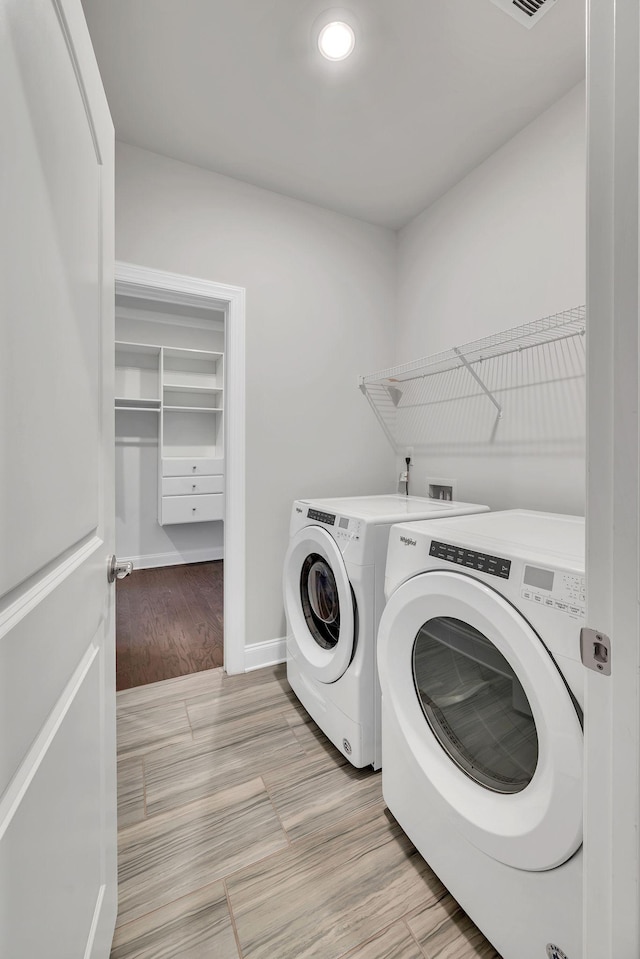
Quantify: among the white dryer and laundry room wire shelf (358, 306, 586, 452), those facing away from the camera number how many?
0

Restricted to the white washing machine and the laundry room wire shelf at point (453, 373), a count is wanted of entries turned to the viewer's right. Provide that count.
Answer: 0

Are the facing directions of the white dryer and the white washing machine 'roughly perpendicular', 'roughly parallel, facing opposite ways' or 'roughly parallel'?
roughly parallel

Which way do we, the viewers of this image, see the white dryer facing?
facing the viewer and to the left of the viewer

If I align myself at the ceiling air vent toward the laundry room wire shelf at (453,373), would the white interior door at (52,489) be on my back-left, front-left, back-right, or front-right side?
back-left

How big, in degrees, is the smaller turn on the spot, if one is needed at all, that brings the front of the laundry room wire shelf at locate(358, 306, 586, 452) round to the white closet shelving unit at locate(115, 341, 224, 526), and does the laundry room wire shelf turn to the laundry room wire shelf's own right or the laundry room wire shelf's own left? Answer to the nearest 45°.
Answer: approximately 90° to the laundry room wire shelf's own right

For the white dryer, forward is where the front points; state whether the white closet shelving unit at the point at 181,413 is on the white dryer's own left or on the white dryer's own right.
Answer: on the white dryer's own right

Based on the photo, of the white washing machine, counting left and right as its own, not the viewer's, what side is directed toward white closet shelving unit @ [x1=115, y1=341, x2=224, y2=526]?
right

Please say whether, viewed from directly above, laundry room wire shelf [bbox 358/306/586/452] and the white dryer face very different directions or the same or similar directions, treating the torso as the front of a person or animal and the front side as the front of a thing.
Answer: same or similar directions

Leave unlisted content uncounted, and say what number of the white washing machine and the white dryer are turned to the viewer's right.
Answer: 0
